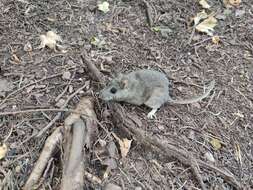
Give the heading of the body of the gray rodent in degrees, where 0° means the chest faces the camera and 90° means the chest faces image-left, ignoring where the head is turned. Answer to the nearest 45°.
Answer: approximately 90°

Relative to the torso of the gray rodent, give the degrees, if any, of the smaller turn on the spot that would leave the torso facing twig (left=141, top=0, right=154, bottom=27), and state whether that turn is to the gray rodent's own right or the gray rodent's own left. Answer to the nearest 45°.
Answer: approximately 90° to the gray rodent's own right

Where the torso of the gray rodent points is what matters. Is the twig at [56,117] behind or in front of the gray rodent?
in front

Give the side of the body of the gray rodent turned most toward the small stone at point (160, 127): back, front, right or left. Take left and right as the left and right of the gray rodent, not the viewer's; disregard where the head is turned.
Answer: left

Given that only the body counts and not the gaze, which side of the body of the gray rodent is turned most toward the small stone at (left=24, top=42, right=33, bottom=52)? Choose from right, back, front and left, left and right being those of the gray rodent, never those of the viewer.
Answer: front

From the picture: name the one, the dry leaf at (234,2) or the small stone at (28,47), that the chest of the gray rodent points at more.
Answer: the small stone

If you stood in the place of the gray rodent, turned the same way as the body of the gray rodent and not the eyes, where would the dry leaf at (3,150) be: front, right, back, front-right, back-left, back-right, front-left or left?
front-left

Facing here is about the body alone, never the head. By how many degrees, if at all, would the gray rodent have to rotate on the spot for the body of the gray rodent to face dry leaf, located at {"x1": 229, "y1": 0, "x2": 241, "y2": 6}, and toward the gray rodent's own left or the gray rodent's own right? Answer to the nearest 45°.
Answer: approximately 135° to the gray rodent's own right

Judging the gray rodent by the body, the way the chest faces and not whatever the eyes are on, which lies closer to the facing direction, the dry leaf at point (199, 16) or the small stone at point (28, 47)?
the small stone

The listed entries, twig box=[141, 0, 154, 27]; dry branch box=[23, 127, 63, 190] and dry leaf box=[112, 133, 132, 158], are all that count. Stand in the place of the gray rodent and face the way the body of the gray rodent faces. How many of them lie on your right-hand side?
1

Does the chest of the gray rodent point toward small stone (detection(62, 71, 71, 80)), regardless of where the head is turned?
yes

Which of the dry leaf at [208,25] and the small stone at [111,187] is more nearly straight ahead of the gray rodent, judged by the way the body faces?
the small stone

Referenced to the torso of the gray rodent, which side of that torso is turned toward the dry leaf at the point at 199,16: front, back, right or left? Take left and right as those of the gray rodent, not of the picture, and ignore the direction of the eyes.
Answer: right
